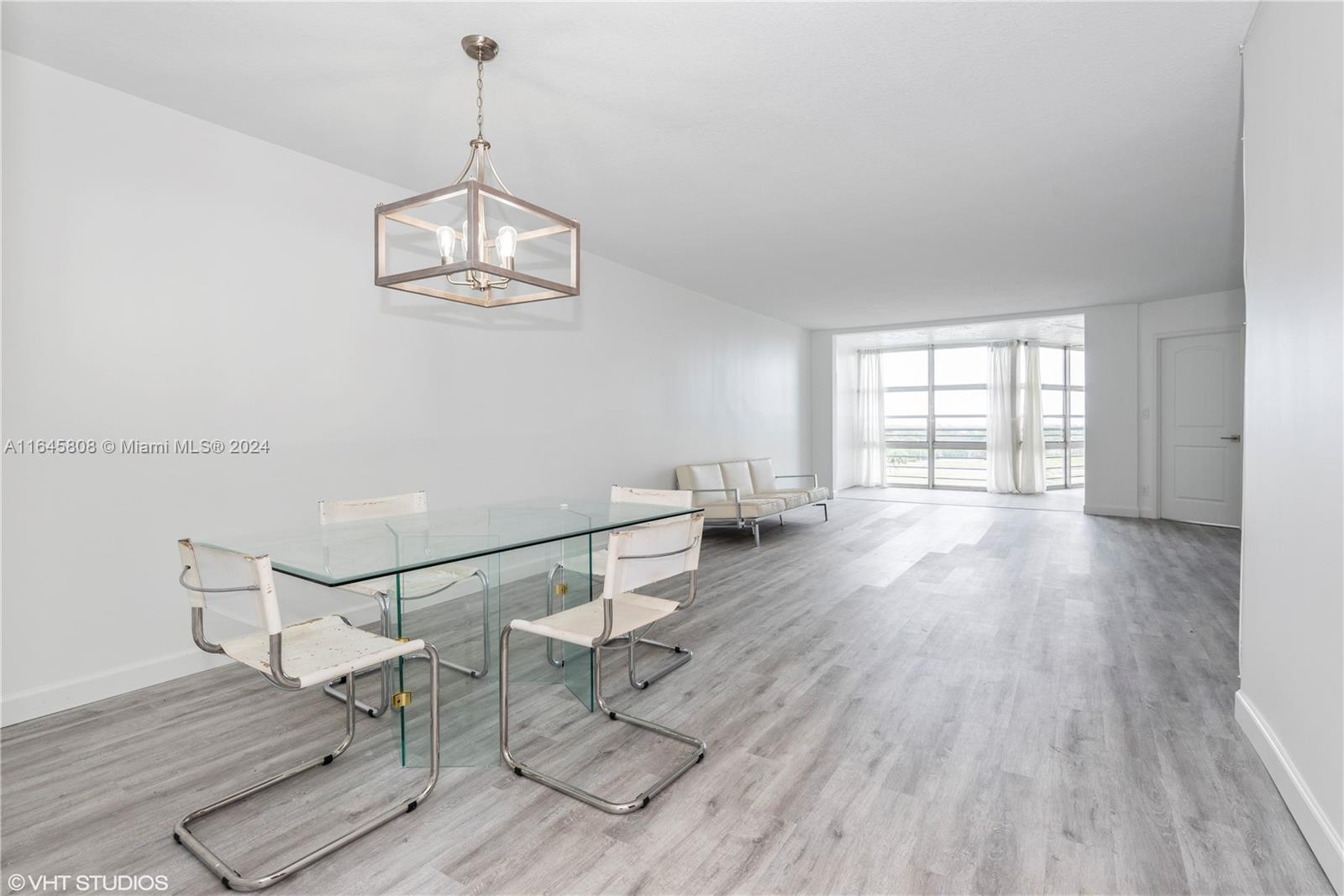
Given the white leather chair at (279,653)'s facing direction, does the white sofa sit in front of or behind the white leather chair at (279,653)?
in front

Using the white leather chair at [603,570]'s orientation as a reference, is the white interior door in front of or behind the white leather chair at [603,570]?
behind

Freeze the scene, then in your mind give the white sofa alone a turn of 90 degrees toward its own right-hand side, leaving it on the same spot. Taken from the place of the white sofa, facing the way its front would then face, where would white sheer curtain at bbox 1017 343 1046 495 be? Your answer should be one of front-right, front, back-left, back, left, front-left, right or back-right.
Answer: back

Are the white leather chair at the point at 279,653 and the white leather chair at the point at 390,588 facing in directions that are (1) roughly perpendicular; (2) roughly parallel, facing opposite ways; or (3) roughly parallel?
roughly perpendicular

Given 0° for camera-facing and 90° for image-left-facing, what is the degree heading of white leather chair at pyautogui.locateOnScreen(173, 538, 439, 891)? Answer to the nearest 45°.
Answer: approximately 225°

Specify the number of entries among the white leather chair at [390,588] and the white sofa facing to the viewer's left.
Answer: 0

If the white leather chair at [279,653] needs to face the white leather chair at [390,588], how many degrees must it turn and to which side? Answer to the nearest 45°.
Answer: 0° — it already faces it

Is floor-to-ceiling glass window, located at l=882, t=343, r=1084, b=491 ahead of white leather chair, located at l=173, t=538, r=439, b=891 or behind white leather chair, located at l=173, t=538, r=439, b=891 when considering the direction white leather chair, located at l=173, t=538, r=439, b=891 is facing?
ahead

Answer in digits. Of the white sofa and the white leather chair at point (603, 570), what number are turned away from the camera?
0

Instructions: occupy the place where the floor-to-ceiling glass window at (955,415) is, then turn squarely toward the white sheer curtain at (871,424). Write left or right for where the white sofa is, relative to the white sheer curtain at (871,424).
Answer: left

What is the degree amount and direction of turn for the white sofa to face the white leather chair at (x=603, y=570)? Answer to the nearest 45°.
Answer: approximately 45° to its right
